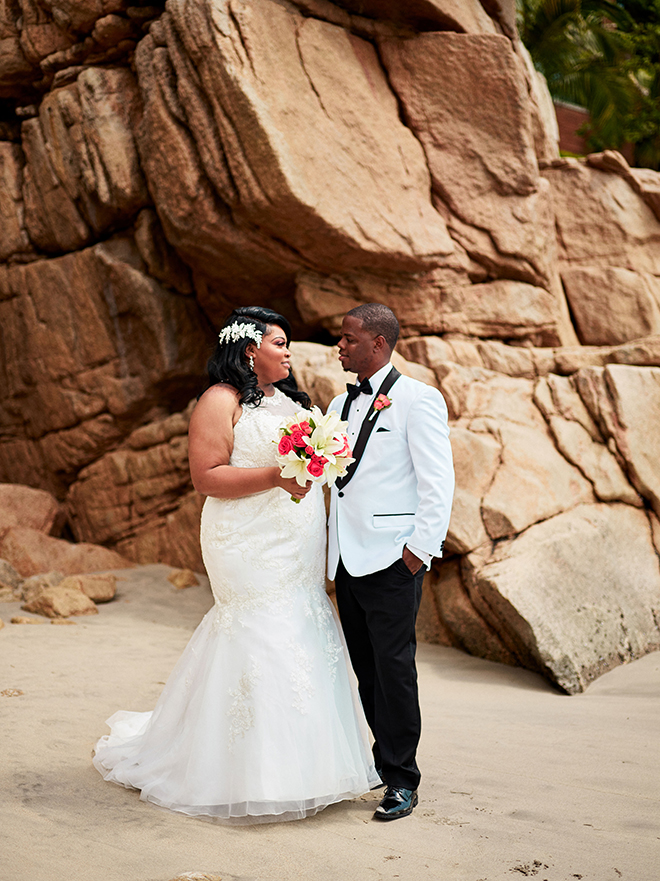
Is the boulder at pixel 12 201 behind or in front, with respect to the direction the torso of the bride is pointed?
behind

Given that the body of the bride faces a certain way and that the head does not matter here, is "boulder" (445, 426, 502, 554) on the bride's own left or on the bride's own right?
on the bride's own left

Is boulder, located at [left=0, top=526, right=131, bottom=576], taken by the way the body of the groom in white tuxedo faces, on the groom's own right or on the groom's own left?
on the groom's own right

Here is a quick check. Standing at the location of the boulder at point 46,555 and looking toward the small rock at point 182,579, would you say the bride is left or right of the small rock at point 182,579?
right

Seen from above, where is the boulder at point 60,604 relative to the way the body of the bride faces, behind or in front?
behind

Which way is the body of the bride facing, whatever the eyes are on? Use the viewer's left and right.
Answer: facing the viewer and to the right of the viewer

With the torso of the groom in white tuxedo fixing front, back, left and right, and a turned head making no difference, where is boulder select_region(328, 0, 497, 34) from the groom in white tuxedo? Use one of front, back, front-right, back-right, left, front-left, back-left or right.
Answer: back-right

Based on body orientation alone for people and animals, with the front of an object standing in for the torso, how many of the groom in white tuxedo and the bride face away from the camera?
0

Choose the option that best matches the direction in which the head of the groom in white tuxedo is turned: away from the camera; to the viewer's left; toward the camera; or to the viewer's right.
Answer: to the viewer's left
